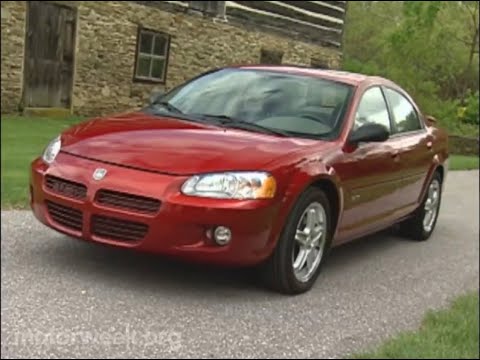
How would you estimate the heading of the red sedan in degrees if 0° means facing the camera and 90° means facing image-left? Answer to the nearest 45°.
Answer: approximately 45°
